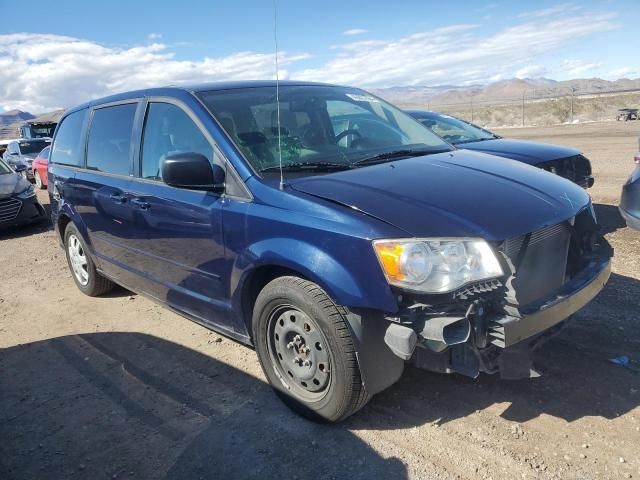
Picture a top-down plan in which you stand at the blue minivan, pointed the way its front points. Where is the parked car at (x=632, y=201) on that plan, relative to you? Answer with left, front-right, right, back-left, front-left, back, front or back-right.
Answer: left

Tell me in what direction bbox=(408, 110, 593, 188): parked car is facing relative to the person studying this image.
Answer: facing the viewer and to the right of the viewer

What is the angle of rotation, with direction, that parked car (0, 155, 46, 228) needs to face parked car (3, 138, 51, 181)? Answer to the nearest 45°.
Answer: approximately 135° to its left

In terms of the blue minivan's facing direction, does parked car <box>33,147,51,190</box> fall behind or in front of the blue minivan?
behind

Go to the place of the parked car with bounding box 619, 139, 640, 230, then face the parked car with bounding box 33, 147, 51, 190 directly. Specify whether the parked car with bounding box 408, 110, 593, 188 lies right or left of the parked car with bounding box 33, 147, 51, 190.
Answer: right

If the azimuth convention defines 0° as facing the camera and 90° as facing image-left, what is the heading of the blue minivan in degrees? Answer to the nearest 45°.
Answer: approximately 315°

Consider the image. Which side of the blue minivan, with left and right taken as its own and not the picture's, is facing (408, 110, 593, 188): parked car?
left

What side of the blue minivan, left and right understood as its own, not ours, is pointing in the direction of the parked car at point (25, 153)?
back

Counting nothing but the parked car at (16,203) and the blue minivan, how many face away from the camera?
0

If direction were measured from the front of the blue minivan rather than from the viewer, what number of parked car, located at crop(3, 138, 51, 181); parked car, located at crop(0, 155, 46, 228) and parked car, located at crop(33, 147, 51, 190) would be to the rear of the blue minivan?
3

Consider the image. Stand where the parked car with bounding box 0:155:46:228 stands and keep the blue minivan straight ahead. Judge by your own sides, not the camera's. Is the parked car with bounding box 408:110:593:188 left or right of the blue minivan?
left
